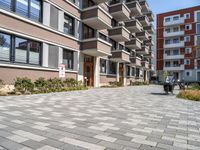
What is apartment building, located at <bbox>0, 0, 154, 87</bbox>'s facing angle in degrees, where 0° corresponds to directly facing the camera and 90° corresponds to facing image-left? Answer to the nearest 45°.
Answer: approximately 315°
